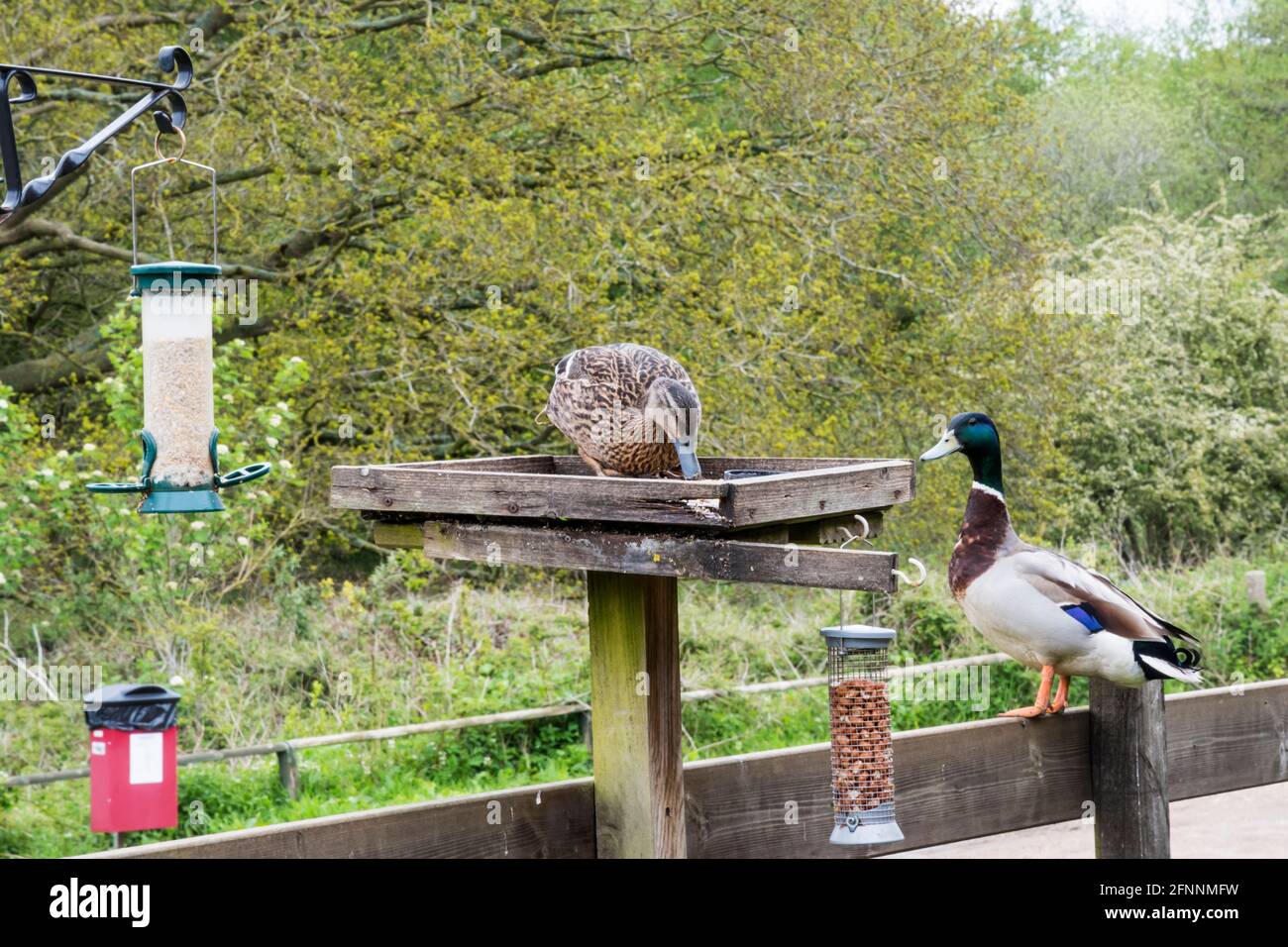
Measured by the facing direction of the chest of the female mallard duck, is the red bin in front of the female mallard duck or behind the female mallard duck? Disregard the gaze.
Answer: behind

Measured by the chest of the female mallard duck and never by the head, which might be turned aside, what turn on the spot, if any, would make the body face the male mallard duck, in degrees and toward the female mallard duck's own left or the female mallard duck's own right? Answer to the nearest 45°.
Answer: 0° — it already faces it

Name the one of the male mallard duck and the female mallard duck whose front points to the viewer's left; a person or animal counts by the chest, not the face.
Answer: the male mallard duck

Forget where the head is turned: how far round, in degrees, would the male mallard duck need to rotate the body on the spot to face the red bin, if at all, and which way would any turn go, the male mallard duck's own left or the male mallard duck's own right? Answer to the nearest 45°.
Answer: approximately 45° to the male mallard duck's own right

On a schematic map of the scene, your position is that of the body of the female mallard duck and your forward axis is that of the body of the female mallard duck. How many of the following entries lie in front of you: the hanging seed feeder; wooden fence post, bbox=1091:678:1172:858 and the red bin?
1

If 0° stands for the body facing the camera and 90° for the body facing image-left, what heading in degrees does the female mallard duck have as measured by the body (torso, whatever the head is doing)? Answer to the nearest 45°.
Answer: approximately 315°

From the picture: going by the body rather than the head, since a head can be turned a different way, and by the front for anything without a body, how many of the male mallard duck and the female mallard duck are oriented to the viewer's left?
1

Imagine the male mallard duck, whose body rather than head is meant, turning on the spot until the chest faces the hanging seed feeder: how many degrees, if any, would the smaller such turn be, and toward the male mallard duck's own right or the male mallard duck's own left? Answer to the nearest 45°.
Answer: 0° — it already faces it

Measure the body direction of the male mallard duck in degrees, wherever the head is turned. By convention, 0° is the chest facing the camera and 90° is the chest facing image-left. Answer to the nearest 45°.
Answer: approximately 90°
